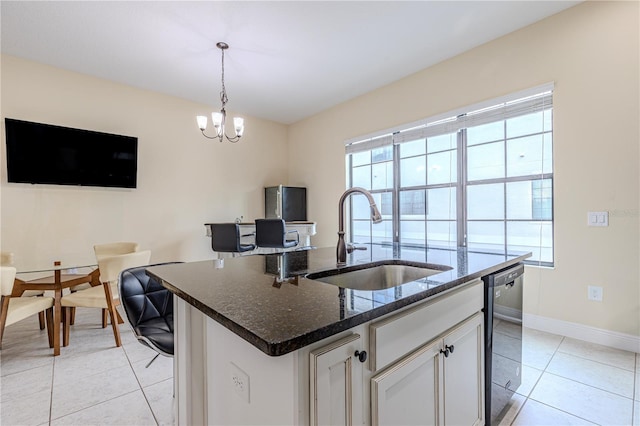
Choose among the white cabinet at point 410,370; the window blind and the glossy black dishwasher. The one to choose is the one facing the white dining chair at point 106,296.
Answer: the window blind

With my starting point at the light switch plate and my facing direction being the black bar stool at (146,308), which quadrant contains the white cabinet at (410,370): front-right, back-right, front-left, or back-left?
front-left

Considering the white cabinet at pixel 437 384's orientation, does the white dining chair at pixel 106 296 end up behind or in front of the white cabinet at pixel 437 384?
behind

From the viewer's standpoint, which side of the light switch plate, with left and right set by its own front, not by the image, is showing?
front

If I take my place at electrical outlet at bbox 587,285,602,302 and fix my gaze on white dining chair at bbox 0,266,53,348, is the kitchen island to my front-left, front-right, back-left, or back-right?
front-left

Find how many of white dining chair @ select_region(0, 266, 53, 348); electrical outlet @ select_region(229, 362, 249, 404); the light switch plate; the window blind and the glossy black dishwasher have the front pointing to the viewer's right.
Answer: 2

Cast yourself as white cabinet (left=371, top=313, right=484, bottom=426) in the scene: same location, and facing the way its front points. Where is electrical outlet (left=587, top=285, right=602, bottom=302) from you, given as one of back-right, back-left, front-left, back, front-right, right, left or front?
left

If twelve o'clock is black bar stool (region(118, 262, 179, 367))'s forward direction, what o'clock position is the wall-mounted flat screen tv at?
The wall-mounted flat screen tv is roughly at 7 o'clock from the black bar stool.

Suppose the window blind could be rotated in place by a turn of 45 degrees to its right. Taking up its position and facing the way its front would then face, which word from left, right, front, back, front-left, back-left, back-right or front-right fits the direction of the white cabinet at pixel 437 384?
left

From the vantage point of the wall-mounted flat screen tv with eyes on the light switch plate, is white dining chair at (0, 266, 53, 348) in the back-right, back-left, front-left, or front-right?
front-right

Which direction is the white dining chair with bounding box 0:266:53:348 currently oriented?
to the viewer's right

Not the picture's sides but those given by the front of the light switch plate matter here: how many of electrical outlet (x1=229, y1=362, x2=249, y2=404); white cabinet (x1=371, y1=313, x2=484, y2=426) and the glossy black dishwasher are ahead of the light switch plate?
3

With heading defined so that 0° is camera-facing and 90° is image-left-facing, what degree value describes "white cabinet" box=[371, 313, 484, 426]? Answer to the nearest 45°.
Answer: approximately 315°

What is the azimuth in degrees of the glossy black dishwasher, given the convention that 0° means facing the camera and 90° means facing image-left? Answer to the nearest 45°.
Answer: approximately 270°

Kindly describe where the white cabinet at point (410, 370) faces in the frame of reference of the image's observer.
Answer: facing the viewer and to the right of the viewer

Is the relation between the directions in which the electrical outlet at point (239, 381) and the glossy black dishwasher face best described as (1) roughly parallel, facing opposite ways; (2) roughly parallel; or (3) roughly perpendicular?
roughly perpendicular

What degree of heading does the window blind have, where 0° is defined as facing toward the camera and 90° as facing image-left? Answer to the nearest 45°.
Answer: approximately 45°

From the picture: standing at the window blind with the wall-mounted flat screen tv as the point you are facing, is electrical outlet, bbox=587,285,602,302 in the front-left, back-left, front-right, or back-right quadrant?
back-left

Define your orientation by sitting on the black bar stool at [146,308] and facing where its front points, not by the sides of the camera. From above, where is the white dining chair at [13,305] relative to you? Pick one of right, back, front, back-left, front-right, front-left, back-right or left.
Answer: back

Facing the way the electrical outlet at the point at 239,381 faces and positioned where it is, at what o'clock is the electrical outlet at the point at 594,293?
the electrical outlet at the point at 594,293 is roughly at 7 o'clock from the electrical outlet at the point at 239,381.
